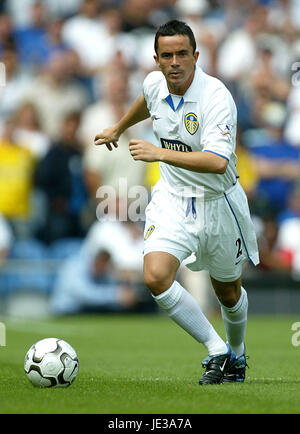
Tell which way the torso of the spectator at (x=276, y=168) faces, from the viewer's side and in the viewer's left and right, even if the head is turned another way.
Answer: facing the viewer

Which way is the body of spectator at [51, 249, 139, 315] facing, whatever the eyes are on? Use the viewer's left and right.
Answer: facing the viewer and to the right of the viewer

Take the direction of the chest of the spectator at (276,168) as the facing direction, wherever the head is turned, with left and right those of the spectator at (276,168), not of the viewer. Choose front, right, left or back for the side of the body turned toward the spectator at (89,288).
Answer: right

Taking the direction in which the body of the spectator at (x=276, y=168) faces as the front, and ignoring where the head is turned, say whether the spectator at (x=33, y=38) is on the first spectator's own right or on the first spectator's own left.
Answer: on the first spectator's own right

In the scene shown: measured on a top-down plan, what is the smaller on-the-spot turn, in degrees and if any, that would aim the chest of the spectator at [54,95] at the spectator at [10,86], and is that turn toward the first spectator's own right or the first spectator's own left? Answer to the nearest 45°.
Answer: approximately 135° to the first spectator's own right

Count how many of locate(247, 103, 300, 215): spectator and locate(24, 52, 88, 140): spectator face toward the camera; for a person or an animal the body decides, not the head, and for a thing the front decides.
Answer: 2

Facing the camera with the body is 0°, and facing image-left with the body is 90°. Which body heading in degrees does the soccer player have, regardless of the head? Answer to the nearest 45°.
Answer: approximately 45°

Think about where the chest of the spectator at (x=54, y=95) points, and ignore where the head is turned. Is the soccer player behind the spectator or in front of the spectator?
in front
